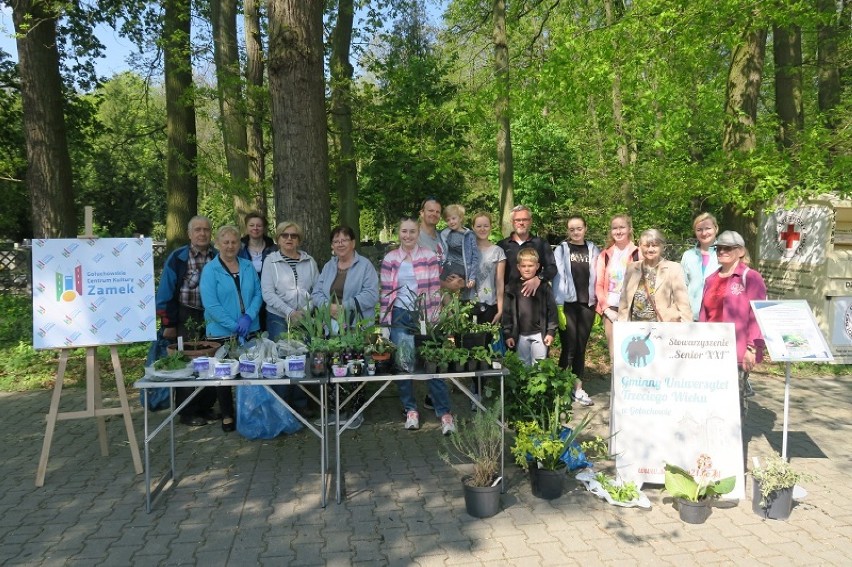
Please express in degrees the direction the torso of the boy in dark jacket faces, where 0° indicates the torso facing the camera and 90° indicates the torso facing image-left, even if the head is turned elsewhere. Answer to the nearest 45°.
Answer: approximately 0°

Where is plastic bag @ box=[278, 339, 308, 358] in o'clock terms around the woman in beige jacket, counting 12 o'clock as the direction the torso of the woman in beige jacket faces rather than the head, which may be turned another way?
The plastic bag is roughly at 2 o'clock from the woman in beige jacket.

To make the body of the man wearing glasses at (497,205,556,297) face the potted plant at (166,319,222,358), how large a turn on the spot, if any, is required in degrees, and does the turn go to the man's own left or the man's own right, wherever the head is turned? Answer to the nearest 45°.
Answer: approximately 45° to the man's own right
